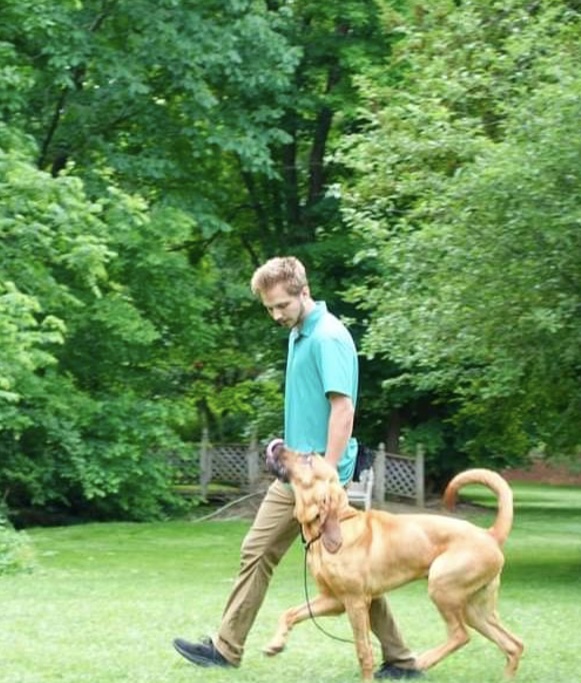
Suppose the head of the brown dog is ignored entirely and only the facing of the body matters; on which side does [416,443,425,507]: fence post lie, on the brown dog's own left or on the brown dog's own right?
on the brown dog's own right

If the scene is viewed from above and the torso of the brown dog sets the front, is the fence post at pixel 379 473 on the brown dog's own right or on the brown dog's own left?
on the brown dog's own right

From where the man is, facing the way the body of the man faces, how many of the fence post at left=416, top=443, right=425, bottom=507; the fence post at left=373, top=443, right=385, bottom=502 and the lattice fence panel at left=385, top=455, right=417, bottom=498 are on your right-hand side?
3

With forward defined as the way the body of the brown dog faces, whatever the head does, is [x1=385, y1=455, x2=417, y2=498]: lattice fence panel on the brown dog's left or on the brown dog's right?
on the brown dog's right

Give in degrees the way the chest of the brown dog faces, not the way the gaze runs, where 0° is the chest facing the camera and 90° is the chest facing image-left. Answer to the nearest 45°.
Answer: approximately 90°

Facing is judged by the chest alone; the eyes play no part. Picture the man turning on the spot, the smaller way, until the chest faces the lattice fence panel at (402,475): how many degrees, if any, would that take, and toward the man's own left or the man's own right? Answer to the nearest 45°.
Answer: approximately 90° to the man's own right

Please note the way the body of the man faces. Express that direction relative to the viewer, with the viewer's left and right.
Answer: facing to the left of the viewer

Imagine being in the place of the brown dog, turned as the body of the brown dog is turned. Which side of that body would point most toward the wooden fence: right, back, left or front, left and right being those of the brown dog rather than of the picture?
right

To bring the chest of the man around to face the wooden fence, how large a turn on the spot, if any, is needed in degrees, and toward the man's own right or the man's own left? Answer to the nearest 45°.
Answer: approximately 90° to the man's own right

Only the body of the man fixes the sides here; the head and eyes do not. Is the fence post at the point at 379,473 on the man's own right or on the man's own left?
on the man's own right
